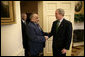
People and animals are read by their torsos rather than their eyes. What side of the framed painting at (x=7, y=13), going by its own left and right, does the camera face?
front

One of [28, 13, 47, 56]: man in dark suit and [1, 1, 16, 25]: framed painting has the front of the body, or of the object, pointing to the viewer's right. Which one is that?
the man in dark suit

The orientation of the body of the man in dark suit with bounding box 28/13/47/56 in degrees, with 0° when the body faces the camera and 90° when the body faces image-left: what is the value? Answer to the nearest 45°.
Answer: approximately 270°

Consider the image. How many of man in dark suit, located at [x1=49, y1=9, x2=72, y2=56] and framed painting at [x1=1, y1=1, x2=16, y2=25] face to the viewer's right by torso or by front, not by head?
0

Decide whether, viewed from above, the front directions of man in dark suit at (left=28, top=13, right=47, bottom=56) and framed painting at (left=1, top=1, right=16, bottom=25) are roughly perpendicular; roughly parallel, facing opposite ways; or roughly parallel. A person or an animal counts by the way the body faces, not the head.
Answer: roughly perpendicular
